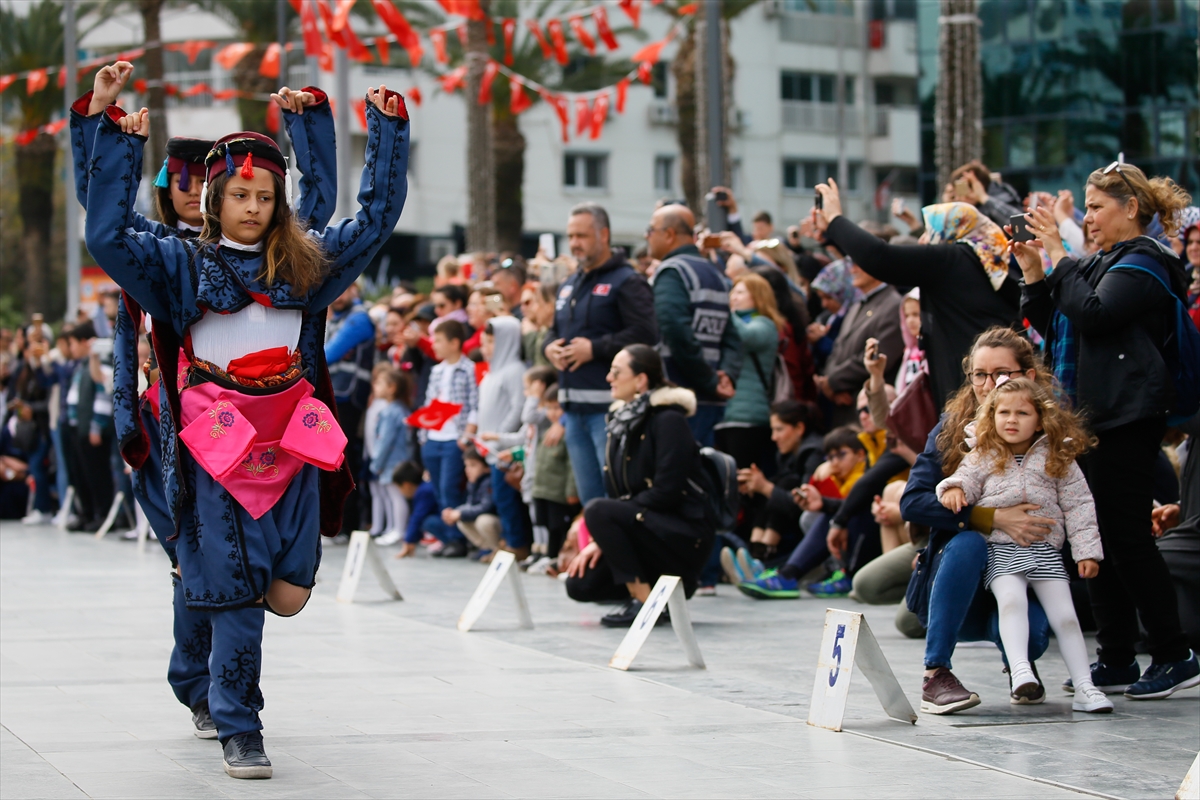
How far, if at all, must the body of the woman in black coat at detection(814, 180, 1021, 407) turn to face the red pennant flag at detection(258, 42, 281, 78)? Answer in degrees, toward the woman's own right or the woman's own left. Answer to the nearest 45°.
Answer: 0° — they already face it

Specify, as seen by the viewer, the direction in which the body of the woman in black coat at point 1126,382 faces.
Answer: to the viewer's left

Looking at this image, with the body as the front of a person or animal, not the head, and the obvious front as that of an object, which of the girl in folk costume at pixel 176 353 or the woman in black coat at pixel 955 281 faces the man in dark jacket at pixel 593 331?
the woman in black coat

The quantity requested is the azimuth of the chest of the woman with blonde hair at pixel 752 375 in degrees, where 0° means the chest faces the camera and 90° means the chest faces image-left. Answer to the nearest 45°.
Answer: approximately 90°

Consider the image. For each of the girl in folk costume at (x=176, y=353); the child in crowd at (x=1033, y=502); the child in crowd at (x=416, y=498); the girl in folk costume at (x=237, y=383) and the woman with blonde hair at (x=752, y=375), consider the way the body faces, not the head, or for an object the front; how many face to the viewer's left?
2

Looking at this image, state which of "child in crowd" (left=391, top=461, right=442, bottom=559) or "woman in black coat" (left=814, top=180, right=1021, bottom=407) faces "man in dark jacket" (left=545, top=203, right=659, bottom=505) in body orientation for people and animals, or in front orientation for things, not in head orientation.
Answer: the woman in black coat
